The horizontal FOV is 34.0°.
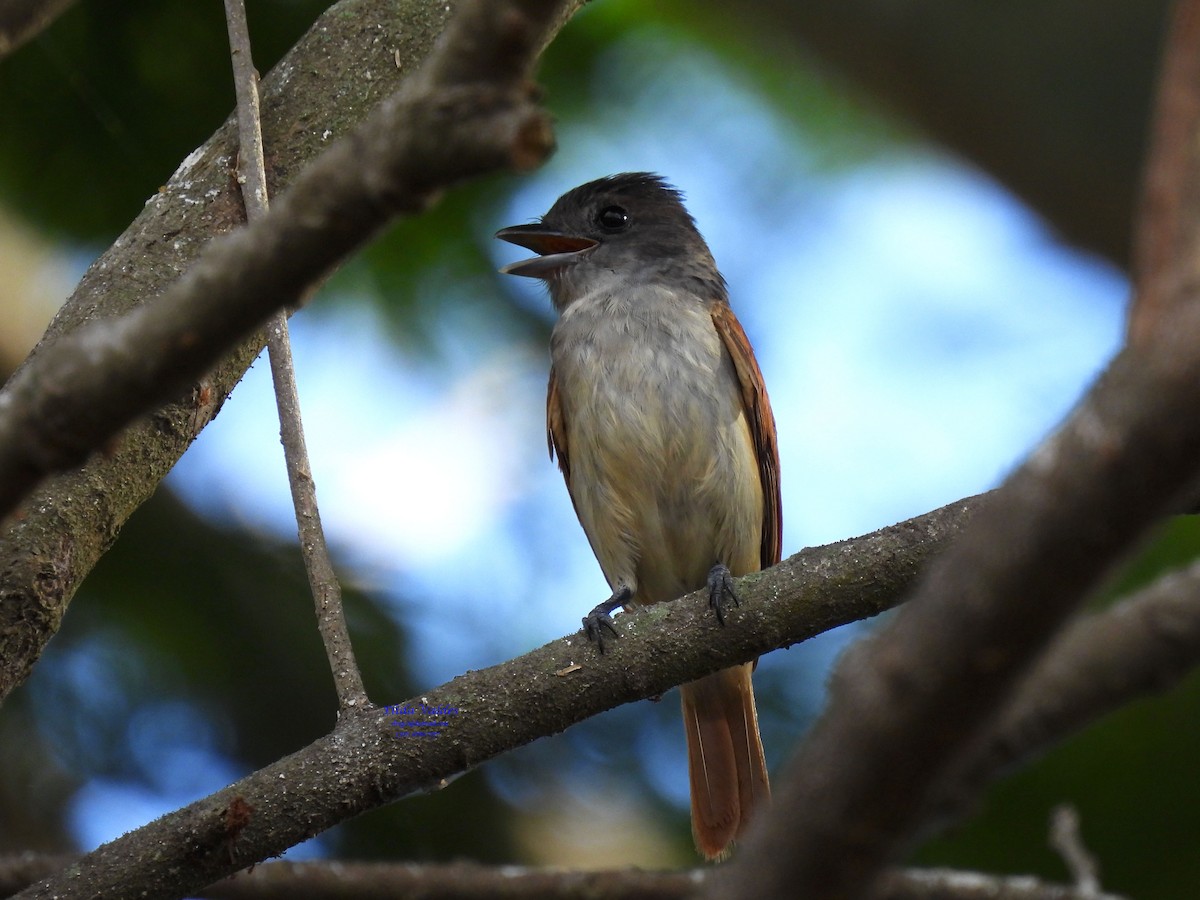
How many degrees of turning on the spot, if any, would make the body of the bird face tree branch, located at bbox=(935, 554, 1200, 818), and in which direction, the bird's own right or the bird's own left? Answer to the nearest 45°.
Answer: approximately 45° to the bird's own left

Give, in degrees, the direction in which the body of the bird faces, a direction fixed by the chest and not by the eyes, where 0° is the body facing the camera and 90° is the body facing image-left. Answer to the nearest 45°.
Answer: approximately 45°
